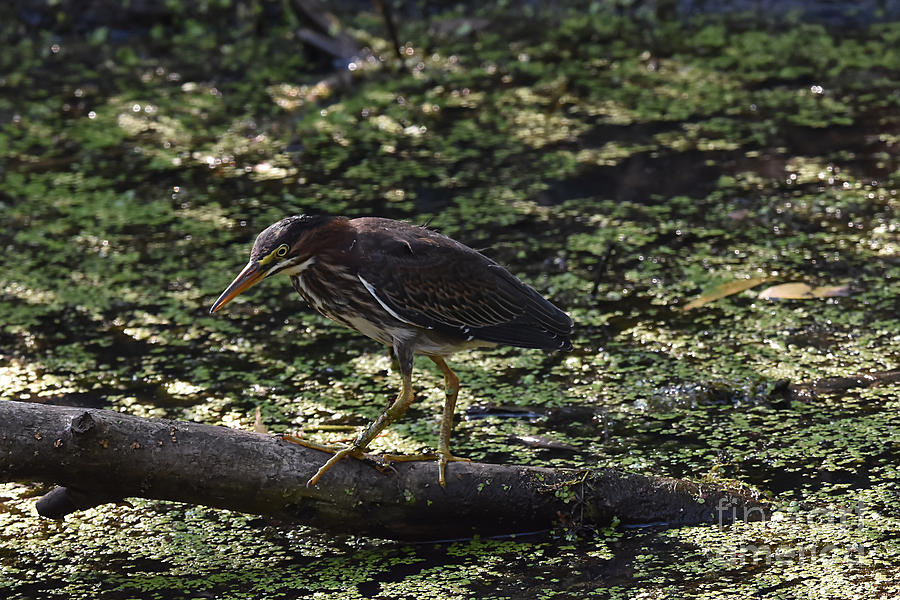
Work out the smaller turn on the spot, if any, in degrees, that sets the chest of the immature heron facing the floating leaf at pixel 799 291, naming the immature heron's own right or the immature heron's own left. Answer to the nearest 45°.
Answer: approximately 135° to the immature heron's own right

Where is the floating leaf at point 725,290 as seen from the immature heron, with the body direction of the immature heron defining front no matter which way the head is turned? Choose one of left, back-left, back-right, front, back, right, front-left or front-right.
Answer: back-right

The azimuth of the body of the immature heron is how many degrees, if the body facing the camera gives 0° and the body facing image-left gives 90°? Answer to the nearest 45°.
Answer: approximately 90°

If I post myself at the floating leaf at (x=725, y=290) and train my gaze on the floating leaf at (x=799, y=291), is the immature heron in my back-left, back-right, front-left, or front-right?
back-right

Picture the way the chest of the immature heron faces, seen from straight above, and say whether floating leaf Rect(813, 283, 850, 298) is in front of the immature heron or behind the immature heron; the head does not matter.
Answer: behind
